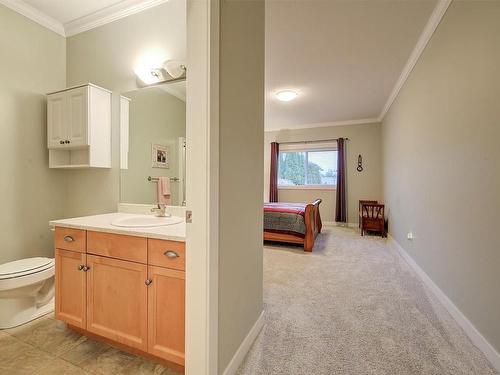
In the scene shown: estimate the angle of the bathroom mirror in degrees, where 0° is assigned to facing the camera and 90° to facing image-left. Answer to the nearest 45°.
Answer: approximately 45°

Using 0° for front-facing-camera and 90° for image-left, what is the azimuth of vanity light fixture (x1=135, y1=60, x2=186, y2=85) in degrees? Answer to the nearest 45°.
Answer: approximately 45°

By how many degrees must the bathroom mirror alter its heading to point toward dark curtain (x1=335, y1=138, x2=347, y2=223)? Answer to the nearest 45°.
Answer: approximately 180°

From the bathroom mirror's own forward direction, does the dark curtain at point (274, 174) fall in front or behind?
behind
